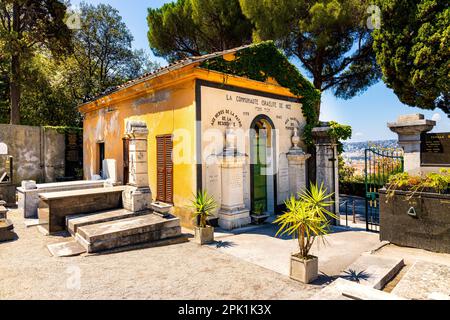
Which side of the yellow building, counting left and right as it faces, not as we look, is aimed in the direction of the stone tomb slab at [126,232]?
right

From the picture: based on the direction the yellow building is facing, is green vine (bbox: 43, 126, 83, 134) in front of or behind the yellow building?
behind

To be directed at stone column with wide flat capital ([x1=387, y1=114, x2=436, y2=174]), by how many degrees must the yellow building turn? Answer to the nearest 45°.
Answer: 0° — it already faces it

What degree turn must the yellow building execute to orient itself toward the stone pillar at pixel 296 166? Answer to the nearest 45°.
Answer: approximately 45° to its left

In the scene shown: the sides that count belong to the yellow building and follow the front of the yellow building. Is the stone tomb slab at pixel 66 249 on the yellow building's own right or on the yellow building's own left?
on the yellow building's own right

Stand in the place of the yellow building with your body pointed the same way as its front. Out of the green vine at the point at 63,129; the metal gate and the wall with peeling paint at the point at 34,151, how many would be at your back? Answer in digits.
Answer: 2

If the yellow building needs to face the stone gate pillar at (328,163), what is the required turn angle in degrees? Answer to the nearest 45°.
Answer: approximately 45° to its left

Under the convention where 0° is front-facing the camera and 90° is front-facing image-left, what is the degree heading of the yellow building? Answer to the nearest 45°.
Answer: approximately 315°

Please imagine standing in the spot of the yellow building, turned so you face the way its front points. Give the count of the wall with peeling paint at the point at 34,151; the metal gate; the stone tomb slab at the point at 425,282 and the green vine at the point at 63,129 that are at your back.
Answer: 2
